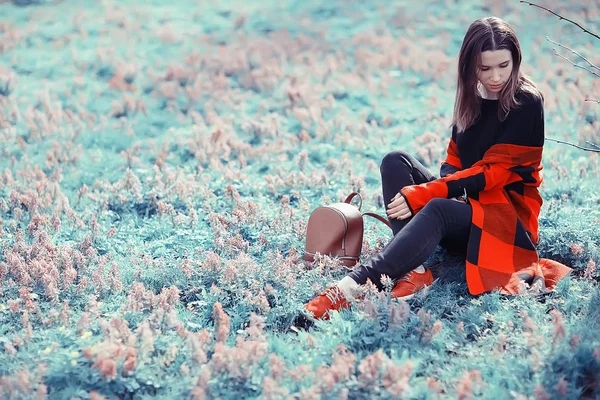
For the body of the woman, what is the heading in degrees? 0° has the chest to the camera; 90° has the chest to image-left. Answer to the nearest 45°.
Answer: approximately 45°

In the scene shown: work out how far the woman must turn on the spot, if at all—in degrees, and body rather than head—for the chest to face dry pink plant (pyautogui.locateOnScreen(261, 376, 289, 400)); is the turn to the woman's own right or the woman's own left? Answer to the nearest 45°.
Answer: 0° — they already face it

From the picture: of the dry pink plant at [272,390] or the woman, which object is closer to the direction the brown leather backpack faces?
the dry pink plant

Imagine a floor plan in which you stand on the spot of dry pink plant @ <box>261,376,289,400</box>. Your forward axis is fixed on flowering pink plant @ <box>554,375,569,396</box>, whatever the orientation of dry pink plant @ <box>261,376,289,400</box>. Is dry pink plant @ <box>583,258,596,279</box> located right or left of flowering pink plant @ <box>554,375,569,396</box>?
left

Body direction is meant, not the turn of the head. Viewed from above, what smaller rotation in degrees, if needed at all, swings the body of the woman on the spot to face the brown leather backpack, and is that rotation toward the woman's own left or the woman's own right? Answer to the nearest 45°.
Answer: approximately 45° to the woman's own right

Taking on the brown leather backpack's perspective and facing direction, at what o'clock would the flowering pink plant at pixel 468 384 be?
The flowering pink plant is roughly at 10 o'clock from the brown leather backpack.

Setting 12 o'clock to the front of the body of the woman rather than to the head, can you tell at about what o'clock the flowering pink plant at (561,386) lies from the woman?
The flowering pink plant is roughly at 10 o'clock from the woman.

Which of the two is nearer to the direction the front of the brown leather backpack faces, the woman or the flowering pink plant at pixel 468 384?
the flowering pink plant

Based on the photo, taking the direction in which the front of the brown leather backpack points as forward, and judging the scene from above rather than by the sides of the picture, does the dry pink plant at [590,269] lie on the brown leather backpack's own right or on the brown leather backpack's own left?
on the brown leather backpack's own left

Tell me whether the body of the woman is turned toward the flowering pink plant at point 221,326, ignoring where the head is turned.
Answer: yes

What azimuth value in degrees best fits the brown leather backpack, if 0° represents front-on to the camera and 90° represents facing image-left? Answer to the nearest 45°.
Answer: approximately 45°
